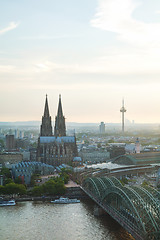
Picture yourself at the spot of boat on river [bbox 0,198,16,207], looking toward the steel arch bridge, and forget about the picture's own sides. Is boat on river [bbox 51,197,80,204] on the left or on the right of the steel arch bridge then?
left

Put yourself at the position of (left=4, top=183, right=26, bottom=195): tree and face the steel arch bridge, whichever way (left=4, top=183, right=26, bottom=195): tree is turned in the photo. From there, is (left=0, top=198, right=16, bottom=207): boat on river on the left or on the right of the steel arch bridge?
right
